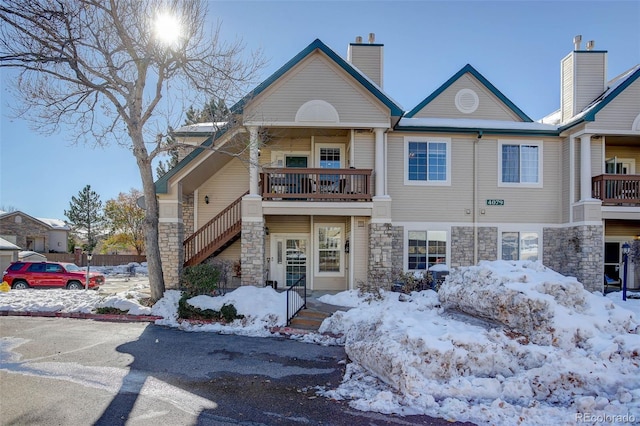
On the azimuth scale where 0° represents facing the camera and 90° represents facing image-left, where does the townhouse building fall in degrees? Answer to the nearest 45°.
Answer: approximately 0°

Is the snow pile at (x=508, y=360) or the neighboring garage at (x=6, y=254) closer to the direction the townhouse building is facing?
the snow pile

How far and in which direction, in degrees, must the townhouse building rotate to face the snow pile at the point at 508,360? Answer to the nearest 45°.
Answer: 0° — it already faces it

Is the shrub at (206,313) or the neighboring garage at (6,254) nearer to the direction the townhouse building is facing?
the shrub

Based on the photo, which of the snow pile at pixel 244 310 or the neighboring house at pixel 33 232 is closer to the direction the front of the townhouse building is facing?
the snow pile

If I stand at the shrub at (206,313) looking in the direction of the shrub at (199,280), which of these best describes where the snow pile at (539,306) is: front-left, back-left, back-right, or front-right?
back-right
